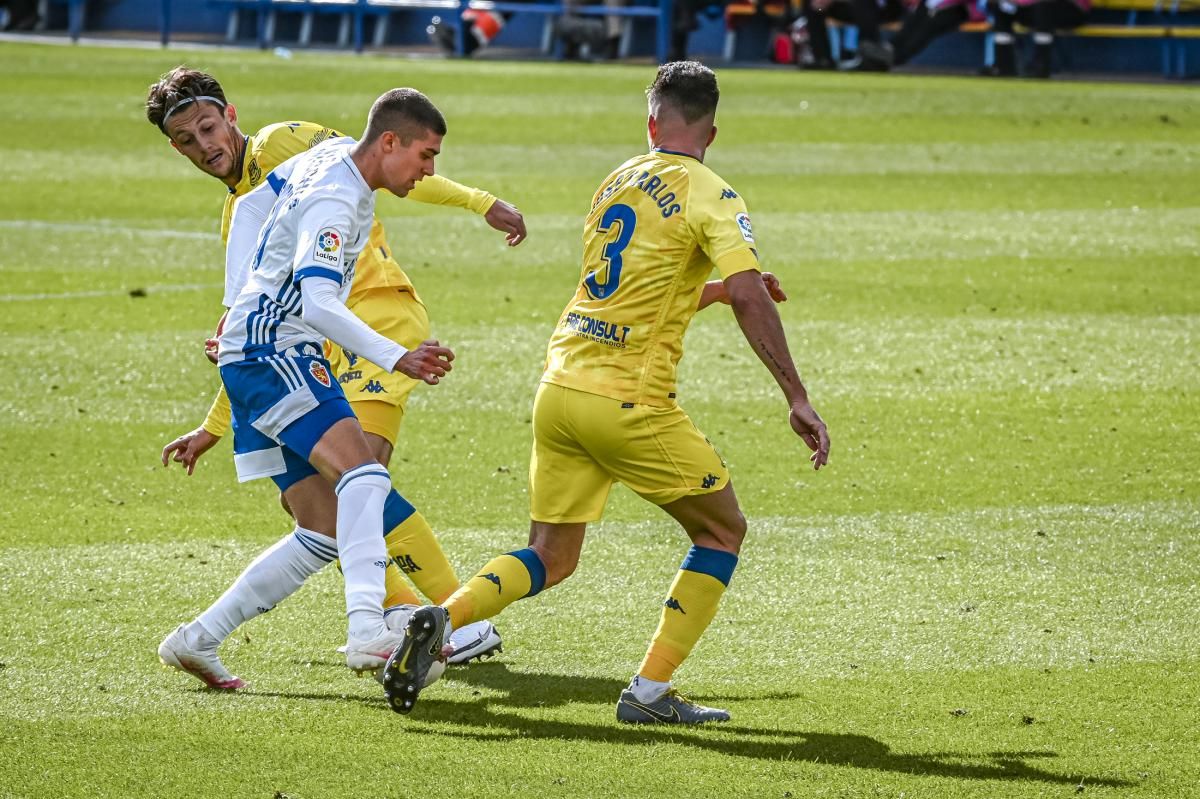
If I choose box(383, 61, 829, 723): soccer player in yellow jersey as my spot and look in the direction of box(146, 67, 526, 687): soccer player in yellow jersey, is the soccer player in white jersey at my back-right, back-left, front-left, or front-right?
front-left

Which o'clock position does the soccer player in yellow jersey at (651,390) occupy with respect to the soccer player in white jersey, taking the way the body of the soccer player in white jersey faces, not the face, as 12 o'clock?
The soccer player in yellow jersey is roughly at 12 o'clock from the soccer player in white jersey.

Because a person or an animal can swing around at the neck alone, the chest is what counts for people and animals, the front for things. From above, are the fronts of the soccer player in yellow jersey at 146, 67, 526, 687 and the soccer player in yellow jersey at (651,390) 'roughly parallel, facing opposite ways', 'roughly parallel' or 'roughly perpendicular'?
roughly parallel, facing opposite ways

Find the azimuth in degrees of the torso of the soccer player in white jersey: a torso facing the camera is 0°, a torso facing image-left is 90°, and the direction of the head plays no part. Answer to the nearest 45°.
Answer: approximately 270°

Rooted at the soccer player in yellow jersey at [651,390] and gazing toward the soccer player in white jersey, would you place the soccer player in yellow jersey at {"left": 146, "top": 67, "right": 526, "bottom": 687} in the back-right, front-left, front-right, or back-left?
front-right

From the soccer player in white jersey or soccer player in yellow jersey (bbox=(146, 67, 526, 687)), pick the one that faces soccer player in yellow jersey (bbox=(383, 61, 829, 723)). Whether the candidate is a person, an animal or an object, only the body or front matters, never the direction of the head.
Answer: the soccer player in white jersey

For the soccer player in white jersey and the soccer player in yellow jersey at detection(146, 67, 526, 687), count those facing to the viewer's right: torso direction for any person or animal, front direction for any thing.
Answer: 1
